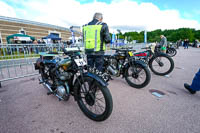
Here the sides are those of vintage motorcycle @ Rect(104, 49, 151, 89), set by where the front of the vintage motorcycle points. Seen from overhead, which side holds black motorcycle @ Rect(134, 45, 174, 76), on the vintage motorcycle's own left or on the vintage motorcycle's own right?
on the vintage motorcycle's own left

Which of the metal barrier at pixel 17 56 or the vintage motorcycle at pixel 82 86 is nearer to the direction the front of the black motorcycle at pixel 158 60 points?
the vintage motorcycle

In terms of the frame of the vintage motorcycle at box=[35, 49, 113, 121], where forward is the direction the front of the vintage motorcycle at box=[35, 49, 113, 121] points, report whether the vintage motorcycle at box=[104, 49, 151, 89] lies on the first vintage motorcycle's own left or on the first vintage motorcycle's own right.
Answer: on the first vintage motorcycle's own left

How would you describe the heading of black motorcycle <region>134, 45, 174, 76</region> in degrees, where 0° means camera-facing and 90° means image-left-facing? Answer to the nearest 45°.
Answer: approximately 315°

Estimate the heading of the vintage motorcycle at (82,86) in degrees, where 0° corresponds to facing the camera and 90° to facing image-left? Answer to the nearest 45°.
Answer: approximately 315°

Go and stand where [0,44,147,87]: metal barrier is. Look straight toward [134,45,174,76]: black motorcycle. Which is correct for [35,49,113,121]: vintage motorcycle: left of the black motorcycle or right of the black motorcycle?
right
